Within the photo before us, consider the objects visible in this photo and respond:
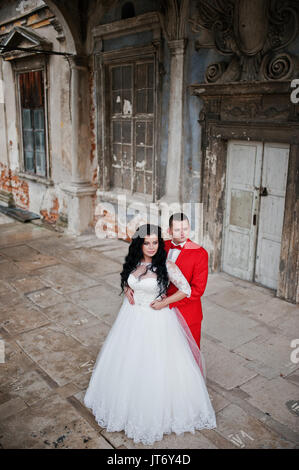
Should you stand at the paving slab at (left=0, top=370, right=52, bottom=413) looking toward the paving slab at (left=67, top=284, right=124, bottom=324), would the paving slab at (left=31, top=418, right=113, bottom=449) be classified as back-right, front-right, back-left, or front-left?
back-right

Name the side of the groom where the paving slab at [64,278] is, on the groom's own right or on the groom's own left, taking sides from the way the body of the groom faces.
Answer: on the groom's own right

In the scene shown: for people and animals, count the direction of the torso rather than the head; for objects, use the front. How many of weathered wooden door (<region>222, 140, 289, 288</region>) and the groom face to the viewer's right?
0

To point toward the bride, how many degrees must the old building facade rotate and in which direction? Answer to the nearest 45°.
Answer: approximately 45° to its left

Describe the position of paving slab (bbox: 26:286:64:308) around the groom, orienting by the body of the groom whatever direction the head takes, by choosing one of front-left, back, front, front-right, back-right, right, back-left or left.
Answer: right

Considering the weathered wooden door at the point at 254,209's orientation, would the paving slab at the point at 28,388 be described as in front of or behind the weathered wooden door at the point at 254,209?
in front

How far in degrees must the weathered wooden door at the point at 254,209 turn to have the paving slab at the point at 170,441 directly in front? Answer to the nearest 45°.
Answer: approximately 45° to its left

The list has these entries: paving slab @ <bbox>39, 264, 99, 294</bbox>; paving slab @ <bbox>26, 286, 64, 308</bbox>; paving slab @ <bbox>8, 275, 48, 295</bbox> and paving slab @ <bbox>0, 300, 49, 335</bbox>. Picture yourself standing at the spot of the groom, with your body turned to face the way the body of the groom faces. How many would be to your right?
4

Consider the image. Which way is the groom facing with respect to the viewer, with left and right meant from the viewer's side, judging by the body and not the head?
facing the viewer and to the left of the viewer

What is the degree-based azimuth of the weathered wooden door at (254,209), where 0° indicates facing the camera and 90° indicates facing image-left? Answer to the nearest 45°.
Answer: approximately 45°
